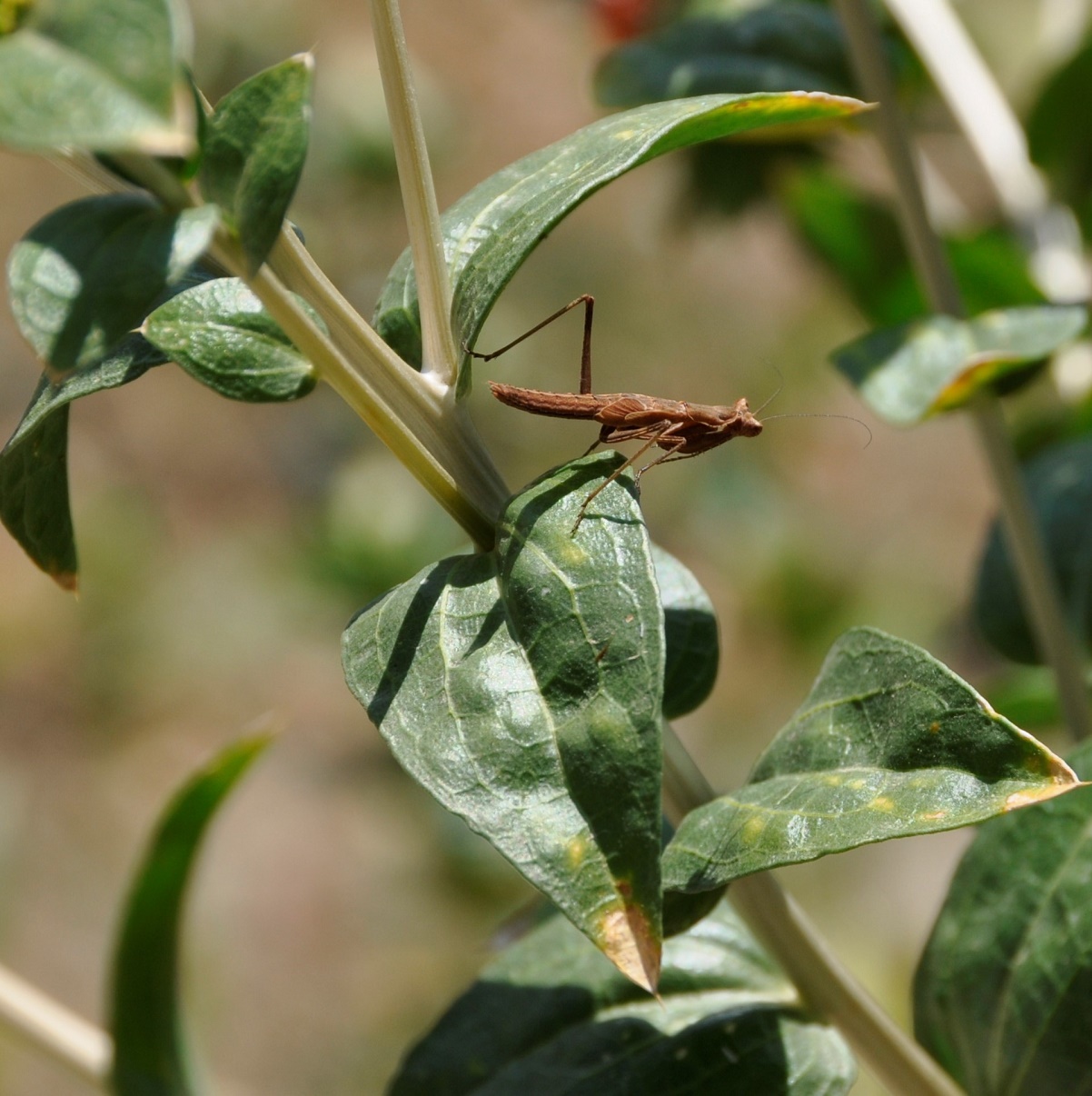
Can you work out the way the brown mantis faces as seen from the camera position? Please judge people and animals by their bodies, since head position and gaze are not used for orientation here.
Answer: facing to the right of the viewer
